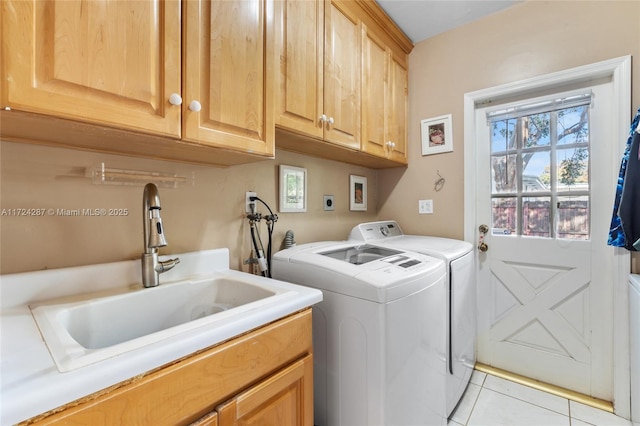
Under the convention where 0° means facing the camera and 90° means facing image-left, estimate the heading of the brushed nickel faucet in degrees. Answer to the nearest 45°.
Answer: approximately 0°

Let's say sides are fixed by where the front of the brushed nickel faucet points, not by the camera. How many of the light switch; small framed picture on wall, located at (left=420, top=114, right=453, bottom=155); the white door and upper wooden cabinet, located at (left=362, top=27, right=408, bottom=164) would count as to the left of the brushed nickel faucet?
4

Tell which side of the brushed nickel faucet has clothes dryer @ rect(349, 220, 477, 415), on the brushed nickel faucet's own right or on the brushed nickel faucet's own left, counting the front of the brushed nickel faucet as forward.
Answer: on the brushed nickel faucet's own left

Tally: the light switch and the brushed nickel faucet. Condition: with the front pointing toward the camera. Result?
2

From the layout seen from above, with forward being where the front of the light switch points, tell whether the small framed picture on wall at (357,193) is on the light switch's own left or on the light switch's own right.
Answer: on the light switch's own right

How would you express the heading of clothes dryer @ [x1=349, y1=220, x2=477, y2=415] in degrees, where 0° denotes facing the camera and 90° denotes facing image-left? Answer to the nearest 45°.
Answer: approximately 315°

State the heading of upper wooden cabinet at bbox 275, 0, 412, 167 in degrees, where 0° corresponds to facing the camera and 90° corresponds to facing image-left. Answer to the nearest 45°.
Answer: approximately 315°
